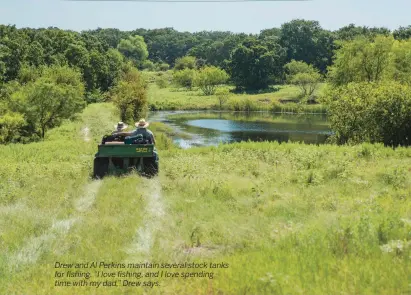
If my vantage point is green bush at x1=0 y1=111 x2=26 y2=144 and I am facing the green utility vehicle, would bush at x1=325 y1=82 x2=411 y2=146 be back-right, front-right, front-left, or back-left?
front-left

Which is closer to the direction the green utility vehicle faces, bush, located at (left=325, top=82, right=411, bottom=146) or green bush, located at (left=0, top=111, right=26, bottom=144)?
the green bush

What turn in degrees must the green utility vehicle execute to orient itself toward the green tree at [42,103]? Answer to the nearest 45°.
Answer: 0° — it already faces it

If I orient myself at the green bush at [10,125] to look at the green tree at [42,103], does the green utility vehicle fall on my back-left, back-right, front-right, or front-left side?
back-right

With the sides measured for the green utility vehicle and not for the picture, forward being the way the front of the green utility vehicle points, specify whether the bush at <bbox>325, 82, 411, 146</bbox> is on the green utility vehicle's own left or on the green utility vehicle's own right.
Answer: on the green utility vehicle's own right

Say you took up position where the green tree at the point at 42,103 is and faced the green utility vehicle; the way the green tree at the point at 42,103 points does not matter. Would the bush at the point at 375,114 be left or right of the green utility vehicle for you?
left

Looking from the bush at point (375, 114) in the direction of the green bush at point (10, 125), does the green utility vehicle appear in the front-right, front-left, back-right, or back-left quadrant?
front-left

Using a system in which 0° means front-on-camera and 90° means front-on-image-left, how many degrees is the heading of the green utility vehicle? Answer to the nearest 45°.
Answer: approximately 180°

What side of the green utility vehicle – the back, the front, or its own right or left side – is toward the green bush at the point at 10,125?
front
